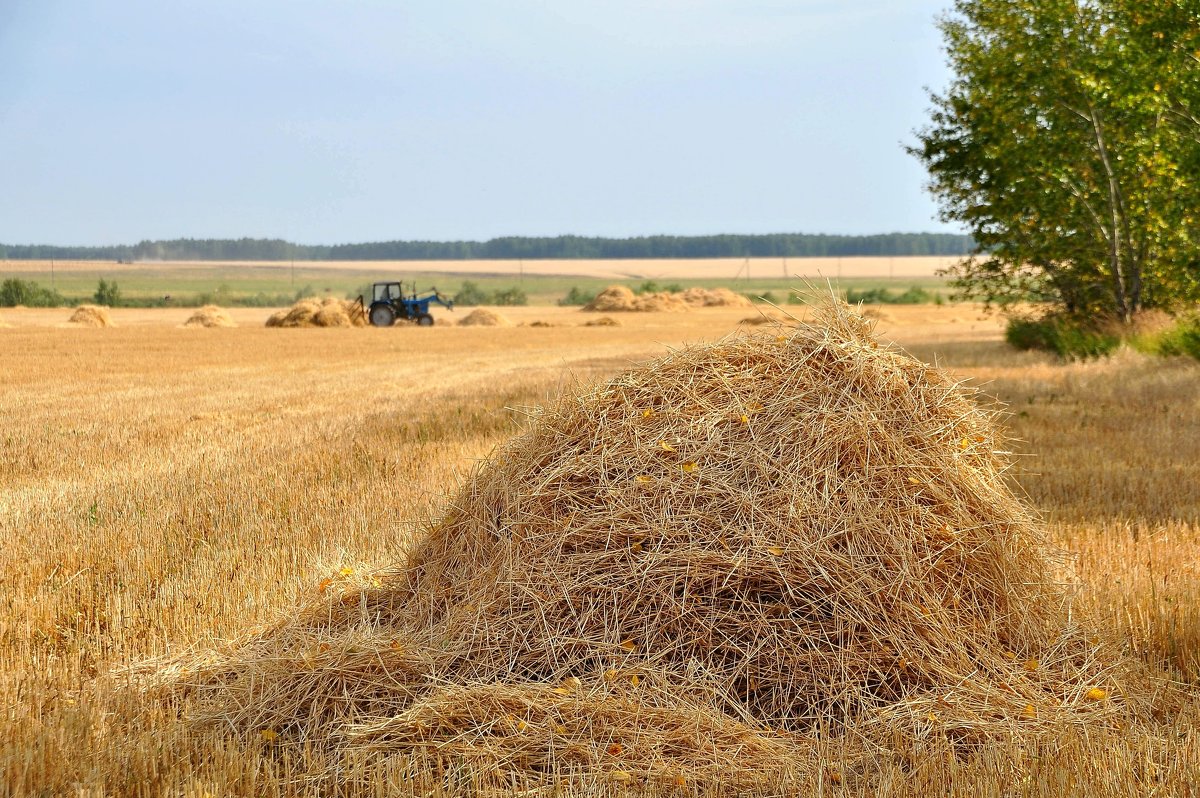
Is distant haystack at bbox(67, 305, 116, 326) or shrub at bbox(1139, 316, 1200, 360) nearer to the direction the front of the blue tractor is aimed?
the shrub

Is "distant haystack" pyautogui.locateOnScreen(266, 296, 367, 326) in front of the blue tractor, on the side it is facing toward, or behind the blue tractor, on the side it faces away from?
behind

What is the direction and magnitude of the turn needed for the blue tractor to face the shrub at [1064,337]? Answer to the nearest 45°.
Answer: approximately 45° to its right

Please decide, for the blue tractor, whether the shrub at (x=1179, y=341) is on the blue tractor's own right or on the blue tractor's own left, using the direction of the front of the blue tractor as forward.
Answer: on the blue tractor's own right

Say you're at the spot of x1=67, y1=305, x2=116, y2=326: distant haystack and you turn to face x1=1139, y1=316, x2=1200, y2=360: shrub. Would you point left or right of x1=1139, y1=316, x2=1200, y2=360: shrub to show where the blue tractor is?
left

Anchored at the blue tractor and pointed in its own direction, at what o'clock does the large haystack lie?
The large haystack is roughly at 3 o'clock from the blue tractor.

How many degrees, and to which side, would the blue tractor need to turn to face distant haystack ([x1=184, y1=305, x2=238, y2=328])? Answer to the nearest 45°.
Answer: approximately 180°

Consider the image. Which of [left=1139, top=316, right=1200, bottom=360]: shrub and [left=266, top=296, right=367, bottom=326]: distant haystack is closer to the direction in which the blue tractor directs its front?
the shrub

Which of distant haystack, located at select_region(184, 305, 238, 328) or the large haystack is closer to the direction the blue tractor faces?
the large haystack

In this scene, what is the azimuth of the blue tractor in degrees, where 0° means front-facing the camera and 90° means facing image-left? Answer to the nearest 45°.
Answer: approximately 270°
